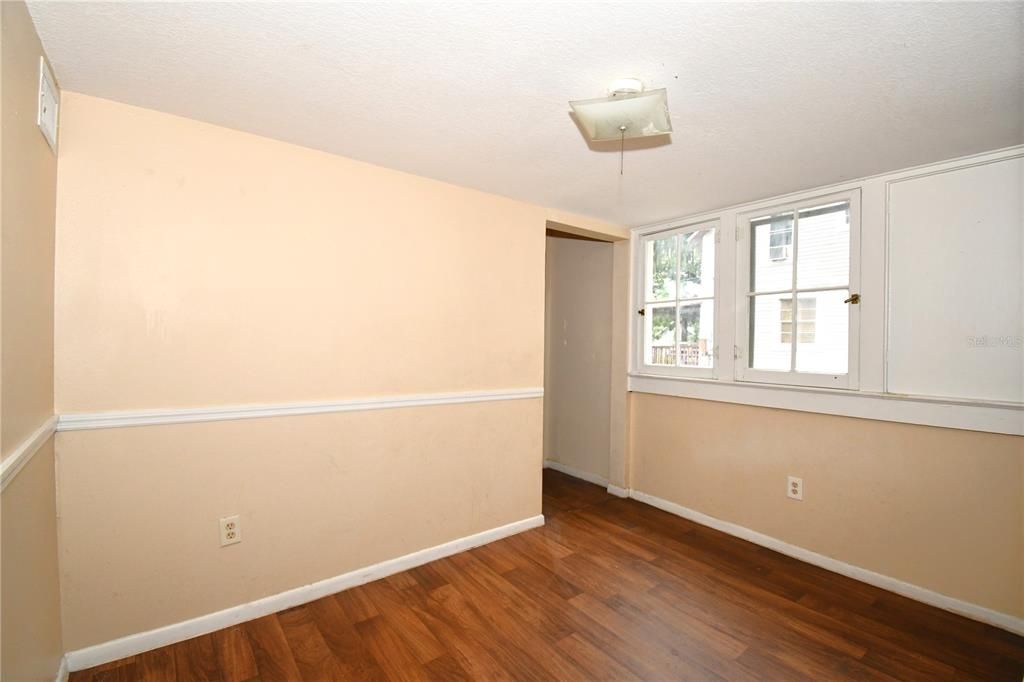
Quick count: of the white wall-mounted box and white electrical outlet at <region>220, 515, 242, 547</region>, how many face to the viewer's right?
1

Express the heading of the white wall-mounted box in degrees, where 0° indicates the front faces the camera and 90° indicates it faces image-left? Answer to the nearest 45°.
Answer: approximately 270°

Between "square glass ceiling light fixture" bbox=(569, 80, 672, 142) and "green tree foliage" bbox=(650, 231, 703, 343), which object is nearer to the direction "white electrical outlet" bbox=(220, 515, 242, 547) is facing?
the square glass ceiling light fixture

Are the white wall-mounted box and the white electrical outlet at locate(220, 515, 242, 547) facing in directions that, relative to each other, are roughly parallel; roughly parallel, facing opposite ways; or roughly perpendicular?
roughly perpendicular

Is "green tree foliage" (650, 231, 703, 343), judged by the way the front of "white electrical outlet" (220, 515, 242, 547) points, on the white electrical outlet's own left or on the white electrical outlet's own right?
on the white electrical outlet's own left

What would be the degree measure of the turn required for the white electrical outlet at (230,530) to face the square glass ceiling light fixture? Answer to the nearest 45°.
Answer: approximately 45° to its left
